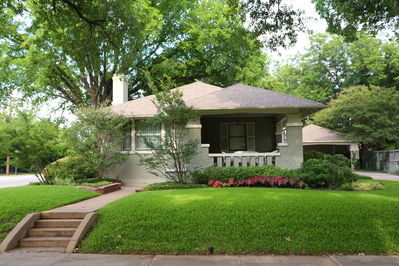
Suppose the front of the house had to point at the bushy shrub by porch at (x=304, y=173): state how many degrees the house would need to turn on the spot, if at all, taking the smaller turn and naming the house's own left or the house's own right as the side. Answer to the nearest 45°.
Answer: approximately 45° to the house's own left

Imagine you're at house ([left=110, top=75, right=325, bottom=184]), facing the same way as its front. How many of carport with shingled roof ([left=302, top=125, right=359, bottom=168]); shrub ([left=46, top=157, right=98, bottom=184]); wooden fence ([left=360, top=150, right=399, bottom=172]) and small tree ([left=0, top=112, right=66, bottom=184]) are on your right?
2

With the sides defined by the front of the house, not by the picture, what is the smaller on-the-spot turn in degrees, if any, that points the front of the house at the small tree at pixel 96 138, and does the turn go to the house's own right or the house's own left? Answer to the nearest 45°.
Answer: approximately 90° to the house's own right

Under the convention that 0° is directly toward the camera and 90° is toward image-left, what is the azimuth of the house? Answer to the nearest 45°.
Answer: approximately 0°

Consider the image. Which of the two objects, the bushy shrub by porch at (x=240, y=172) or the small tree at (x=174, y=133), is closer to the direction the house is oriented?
the bushy shrub by porch

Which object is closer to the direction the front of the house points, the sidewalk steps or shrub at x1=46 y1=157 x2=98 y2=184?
the sidewalk steps

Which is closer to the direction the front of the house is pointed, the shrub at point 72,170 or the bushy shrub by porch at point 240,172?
the bushy shrub by porch

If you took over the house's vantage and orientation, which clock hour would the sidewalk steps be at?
The sidewalk steps is roughly at 1 o'clock from the house.

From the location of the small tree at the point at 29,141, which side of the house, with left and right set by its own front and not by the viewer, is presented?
right

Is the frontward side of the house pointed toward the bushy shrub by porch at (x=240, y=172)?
yes

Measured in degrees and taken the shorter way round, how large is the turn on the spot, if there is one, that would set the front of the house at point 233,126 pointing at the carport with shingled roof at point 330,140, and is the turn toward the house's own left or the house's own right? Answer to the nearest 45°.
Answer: approximately 135° to the house's own left

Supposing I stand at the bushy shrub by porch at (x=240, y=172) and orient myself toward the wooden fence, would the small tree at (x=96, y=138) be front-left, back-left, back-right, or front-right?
back-left
